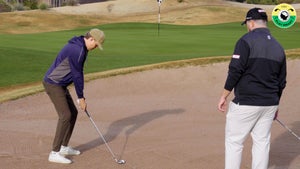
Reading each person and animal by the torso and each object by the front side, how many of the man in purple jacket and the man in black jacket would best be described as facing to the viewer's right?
1

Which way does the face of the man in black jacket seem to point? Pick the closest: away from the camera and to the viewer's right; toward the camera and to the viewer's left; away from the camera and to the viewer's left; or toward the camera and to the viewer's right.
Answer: away from the camera and to the viewer's left

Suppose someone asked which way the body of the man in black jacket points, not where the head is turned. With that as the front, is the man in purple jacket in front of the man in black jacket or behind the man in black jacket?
in front

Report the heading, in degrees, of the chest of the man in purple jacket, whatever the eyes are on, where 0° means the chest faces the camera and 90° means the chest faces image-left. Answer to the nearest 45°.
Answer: approximately 270°

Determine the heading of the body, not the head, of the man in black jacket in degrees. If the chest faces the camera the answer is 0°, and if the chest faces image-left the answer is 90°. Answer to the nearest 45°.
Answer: approximately 135°

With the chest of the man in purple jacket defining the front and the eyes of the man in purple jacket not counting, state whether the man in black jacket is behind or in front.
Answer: in front
